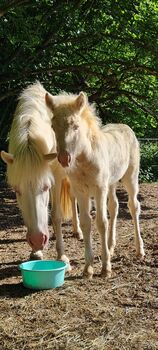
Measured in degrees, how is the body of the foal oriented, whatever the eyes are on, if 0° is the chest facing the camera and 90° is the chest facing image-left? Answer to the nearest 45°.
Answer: approximately 45°
